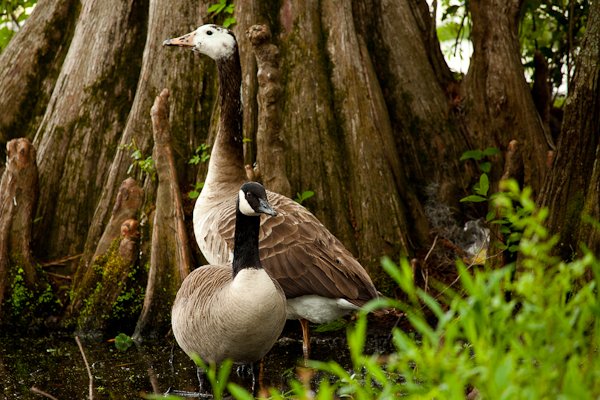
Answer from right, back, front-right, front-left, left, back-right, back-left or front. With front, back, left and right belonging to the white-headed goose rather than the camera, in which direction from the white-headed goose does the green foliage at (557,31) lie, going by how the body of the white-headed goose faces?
back-right

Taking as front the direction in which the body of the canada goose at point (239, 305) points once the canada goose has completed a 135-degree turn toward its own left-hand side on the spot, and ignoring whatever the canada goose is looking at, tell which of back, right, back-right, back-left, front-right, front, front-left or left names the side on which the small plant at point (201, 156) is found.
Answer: front

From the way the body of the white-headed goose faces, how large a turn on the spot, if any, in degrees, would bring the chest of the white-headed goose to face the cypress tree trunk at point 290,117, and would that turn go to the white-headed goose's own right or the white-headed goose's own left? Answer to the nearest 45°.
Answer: approximately 90° to the white-headed goose's own right

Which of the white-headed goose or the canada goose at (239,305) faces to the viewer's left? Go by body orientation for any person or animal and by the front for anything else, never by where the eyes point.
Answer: the white-headed goose

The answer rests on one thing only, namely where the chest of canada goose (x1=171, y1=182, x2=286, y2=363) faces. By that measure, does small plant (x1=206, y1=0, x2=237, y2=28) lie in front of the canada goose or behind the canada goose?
behind

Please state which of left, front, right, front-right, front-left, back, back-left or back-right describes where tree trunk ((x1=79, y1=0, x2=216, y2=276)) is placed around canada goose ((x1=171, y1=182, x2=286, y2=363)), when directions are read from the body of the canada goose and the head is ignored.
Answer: back-left

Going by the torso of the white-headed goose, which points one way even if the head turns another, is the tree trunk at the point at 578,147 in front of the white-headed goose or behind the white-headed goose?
behind

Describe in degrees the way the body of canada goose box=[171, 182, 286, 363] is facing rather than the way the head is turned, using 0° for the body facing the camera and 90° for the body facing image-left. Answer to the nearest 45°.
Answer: approximately 315°

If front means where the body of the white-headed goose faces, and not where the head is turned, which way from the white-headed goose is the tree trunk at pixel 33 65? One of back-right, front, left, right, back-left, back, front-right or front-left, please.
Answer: front-right

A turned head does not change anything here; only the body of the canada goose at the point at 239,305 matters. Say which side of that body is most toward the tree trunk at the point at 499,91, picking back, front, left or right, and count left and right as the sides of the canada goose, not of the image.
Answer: left

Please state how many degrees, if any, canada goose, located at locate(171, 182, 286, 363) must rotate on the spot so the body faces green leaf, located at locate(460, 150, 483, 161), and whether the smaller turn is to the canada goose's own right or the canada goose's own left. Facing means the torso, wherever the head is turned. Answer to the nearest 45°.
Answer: approximately 90° to the canada goose's own left

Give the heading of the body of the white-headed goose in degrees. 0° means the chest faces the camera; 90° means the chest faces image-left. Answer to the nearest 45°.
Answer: approximately 90°
